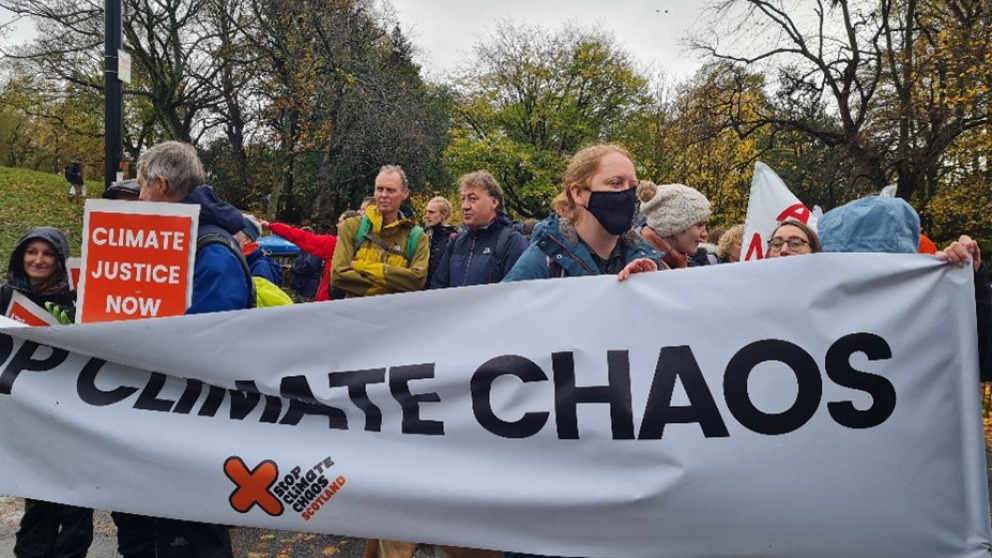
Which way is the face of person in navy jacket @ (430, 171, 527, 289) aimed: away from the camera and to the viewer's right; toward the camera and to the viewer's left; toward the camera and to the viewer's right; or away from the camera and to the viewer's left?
toward the camera and to the viewer's left

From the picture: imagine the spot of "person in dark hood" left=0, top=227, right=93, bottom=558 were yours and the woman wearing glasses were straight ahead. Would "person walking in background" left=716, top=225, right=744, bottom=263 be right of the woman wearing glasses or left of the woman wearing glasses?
left

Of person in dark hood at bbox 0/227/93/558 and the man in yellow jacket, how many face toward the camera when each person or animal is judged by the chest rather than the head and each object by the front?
2

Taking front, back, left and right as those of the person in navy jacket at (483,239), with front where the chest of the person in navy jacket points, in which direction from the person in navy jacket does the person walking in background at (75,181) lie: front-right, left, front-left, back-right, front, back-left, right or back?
right

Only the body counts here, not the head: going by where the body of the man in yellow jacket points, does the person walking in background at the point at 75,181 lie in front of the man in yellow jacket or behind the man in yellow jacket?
behind

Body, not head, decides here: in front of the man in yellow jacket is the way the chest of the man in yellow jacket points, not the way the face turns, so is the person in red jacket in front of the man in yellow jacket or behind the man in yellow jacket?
behind

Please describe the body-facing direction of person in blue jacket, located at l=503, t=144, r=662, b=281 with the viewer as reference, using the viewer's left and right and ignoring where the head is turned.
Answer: facing the viewer and to the right of the viewer

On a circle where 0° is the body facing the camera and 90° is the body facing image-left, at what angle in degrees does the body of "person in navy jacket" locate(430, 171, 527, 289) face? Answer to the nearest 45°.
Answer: approximately 45°

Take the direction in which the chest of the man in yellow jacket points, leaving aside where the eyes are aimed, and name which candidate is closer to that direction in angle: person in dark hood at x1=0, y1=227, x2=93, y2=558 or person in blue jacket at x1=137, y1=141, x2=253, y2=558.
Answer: the person in blue jacket

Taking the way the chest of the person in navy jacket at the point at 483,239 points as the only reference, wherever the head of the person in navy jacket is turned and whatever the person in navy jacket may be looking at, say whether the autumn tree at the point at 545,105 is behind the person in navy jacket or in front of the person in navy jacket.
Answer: behind

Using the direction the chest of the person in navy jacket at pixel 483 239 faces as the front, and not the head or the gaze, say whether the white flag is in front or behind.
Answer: behind

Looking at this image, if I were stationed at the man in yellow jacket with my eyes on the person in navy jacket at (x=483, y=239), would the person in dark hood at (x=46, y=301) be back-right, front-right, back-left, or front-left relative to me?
back-right

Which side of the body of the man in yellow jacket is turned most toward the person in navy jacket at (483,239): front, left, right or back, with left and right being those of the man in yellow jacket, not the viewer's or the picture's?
left

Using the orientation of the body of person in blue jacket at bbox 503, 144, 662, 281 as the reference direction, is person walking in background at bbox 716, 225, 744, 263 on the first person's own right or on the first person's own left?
on the first person's own left

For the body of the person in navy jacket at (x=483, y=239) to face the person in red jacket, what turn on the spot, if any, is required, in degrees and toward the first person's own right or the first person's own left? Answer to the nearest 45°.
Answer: approximately 90° to the first person's own right
